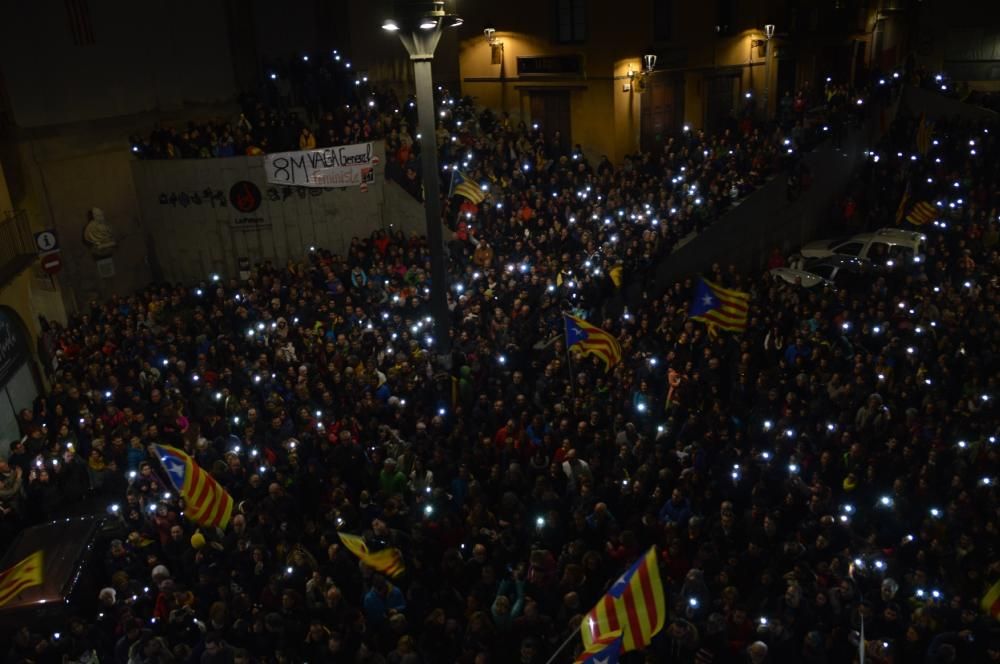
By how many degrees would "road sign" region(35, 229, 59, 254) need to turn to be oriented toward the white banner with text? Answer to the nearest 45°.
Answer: approximately 90° to its left

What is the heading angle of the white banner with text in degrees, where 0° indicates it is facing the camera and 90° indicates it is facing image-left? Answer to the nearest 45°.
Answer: approximately 0°

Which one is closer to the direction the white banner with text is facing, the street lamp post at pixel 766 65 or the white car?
the white car

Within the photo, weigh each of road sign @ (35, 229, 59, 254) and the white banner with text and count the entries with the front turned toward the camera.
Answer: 2

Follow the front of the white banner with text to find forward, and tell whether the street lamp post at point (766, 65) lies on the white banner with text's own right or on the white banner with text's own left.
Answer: on the white banner with text's own left

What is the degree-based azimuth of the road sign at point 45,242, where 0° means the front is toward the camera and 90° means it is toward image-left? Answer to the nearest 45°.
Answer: approximately 0°

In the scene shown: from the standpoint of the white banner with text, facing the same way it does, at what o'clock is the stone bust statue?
The stone bust statue is roughly at 3 o'clock from the white banner with text.

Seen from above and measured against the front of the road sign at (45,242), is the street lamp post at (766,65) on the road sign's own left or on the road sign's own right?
on the road sign's own left

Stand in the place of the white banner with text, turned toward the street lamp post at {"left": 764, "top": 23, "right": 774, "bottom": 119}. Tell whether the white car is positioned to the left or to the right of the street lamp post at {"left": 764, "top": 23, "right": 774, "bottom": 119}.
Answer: right

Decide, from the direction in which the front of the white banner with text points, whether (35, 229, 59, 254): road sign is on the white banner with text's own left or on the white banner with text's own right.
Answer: on the white banner with text's own right

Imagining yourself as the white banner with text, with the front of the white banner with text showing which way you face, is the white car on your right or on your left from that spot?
on your left

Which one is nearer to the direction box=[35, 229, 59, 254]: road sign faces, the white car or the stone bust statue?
the white car
